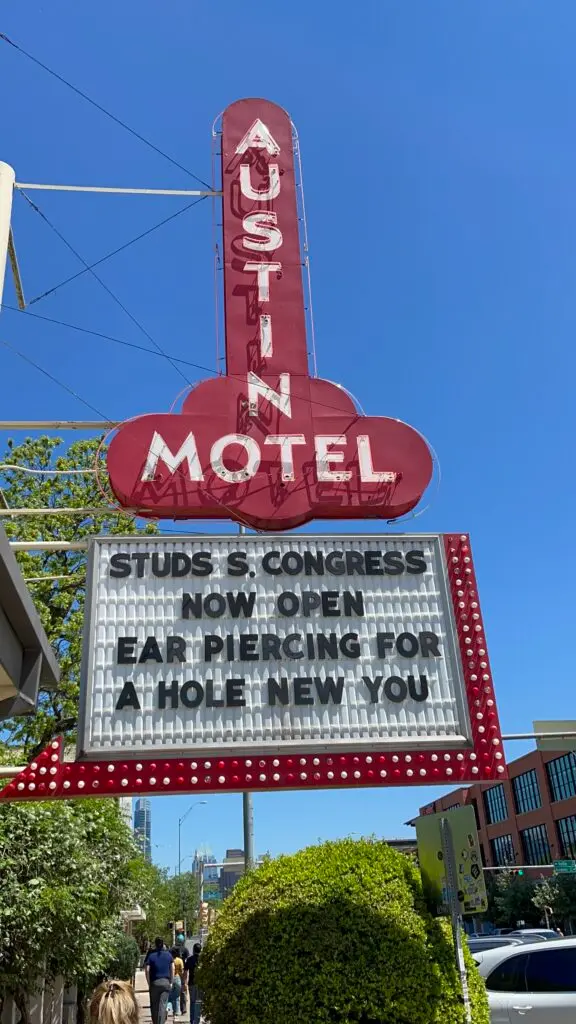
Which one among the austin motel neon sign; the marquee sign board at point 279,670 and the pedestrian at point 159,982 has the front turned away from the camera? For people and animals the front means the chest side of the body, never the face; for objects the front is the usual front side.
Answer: the pedestrian

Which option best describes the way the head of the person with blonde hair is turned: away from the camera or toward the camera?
away from the camera

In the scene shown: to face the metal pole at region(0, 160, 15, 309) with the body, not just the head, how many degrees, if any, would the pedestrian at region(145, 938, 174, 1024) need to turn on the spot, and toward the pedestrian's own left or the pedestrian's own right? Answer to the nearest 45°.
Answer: approximately 180°

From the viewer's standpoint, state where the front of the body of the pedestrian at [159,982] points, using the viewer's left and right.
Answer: facing away from the viewer

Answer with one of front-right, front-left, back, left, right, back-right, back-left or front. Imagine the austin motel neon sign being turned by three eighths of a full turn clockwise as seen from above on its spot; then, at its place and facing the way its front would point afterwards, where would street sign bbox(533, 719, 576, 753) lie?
right

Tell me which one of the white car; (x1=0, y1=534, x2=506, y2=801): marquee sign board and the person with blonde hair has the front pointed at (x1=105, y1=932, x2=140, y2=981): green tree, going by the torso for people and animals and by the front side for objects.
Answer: the person with blonde hair

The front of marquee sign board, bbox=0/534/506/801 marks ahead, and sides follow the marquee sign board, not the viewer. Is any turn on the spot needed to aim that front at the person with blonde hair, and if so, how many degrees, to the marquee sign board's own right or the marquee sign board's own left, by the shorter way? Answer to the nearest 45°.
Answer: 0° — it already faces them

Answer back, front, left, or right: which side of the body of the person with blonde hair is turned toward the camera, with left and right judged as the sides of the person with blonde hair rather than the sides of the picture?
back

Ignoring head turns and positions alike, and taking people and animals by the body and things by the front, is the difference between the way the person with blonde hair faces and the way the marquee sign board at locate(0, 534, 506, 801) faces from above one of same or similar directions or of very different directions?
very different directions
